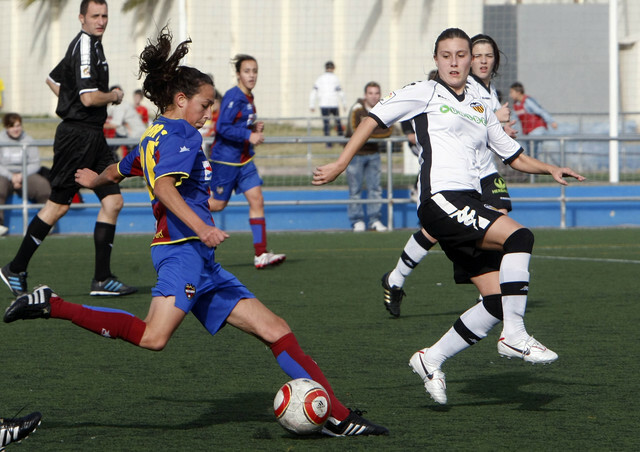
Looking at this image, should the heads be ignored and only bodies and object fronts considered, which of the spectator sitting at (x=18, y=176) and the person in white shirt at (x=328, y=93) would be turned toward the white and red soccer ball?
the spectator sitting

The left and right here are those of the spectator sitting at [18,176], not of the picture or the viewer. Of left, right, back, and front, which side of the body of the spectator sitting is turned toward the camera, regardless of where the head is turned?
front

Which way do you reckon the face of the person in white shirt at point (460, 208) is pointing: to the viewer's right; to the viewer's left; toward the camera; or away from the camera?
toward the camera

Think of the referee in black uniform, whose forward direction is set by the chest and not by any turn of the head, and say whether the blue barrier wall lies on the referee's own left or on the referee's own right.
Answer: on the referee's own left

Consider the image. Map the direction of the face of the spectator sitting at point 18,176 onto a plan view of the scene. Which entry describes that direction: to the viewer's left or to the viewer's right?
to the viewer's right

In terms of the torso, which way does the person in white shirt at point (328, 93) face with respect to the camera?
away from the camera

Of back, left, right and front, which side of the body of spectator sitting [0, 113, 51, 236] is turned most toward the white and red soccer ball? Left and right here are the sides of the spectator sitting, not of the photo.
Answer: front

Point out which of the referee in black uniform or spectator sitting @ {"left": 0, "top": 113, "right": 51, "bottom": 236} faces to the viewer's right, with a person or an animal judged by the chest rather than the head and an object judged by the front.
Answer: the referee in black uniform

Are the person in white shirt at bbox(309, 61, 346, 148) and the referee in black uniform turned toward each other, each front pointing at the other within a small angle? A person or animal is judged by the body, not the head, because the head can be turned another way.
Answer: no

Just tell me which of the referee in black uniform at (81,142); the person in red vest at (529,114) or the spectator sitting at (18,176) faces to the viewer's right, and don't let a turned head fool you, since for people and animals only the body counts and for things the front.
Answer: the referee in black uniform

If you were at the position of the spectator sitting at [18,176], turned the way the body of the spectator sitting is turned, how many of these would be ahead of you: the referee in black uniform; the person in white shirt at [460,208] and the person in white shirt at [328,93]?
2

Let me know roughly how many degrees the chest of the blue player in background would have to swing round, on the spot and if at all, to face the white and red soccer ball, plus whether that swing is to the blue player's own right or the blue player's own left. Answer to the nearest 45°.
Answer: approximately 45° to the blue player's own right

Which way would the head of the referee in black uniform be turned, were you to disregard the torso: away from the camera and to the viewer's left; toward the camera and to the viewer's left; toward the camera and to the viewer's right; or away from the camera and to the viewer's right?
toward the camera and to the viewer's right
